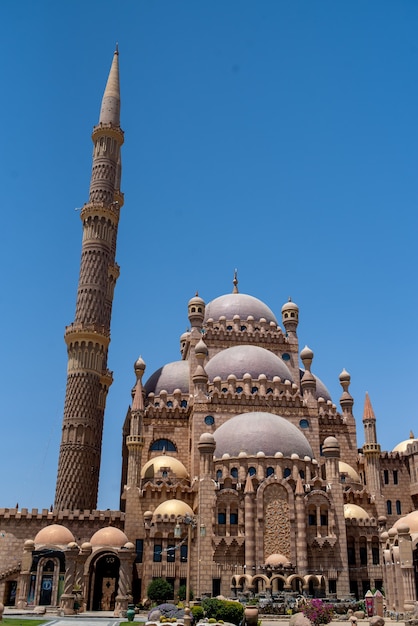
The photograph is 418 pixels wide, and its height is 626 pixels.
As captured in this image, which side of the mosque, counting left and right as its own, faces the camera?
front

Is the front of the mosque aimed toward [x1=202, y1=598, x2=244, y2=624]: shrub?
yes

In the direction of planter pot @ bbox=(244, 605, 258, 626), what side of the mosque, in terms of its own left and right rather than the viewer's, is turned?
front

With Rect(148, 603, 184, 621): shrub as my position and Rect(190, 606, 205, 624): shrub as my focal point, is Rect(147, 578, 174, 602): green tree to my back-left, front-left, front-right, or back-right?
back-left

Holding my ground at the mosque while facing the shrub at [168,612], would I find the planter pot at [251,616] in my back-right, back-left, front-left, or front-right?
front-left

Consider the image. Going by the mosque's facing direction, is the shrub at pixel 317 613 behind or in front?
in front

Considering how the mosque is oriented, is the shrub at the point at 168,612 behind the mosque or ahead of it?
ahead
